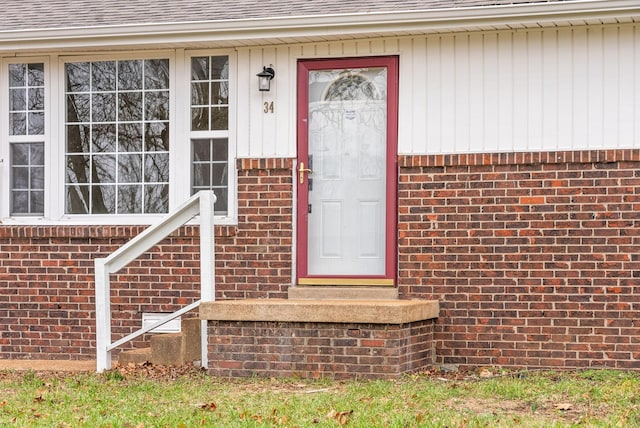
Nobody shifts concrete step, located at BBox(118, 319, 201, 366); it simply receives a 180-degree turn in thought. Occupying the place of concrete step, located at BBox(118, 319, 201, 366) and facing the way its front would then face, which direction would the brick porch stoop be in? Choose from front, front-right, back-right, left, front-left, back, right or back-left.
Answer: front-right

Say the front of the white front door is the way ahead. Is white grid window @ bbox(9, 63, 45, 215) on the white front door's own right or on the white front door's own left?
on the white front door's own right

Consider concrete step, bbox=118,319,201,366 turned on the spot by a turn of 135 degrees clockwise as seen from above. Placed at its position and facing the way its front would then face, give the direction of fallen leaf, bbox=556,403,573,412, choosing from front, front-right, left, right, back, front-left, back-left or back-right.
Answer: right

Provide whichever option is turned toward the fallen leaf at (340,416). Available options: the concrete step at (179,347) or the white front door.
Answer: the white front door

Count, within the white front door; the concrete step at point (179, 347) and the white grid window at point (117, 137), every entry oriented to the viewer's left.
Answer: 1

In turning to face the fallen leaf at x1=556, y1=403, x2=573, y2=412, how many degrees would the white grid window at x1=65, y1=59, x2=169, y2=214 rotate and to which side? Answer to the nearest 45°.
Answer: approximately 45° to its left

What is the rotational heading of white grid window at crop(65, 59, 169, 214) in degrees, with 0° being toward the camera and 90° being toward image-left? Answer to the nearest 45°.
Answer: approximately 0°

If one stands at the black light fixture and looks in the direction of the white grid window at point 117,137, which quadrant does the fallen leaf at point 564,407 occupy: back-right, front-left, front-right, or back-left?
back-left

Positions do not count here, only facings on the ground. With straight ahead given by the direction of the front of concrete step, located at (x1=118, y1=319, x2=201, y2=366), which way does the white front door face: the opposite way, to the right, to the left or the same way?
to the left

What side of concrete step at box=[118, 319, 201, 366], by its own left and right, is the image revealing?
left

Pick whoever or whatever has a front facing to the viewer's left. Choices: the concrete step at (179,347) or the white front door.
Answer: the concrete step
